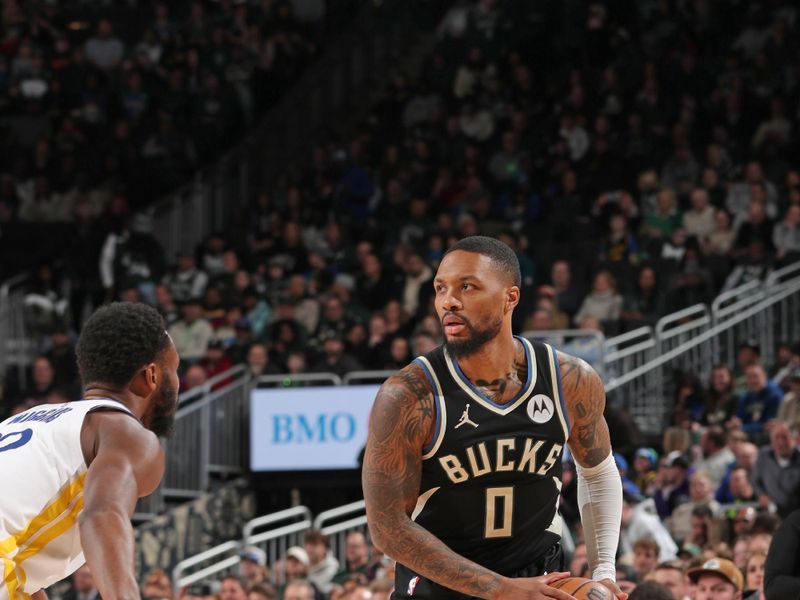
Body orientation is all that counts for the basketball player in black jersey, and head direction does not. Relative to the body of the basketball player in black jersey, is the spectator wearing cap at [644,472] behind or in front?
behind

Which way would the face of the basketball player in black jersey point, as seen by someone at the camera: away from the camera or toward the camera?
toward the camera

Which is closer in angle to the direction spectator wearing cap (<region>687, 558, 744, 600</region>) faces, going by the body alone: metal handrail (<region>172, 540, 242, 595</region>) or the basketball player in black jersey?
the basketball player in black jersey

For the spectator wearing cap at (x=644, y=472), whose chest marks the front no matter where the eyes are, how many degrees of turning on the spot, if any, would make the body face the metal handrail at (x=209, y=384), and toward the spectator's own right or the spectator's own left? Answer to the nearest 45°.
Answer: approximately 90° to the spectator's own right

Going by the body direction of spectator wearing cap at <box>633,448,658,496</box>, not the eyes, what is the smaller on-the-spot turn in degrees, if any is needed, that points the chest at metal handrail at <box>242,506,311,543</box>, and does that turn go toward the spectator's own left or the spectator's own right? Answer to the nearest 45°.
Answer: approximately 45° to the spectator's own right

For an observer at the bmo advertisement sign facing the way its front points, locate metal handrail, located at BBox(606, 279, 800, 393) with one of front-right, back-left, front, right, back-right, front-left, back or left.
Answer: left

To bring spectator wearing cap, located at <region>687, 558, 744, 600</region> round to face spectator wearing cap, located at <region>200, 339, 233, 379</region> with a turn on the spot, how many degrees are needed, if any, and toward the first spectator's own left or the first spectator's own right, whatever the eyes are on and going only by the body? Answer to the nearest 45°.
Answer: approximately 90° to the first spectator's own right

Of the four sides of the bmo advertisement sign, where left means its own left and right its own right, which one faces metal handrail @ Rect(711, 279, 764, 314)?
left

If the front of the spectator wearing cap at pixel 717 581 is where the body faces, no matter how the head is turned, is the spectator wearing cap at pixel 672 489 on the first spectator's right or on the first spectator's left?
on the first spectator's right

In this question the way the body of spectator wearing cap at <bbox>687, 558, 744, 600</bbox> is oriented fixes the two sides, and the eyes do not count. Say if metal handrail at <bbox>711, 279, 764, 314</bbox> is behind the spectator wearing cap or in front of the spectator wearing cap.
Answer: behind

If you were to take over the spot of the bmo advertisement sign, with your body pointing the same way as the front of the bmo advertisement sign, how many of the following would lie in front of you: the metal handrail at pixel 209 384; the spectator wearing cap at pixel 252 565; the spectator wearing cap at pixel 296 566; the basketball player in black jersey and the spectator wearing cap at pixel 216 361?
3

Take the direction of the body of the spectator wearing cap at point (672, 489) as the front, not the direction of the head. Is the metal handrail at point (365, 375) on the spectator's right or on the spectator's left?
on the spectator's right

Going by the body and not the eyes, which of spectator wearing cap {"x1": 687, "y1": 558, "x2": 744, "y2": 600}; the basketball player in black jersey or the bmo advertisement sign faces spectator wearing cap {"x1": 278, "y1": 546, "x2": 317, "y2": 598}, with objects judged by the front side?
the bmo advertisement sign

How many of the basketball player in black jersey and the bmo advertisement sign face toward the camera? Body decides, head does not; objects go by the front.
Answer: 2

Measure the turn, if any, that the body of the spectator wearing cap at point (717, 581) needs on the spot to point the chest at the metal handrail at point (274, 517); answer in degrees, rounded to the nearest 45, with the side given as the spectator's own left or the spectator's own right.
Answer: approximately 90° to the spectator's own right

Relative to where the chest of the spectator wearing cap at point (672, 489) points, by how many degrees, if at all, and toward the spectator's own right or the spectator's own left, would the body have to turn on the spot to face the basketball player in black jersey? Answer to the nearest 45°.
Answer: approximately 45° to the spectator's own left

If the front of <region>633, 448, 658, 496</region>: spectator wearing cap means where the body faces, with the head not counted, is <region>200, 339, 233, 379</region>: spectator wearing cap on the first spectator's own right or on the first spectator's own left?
on the first spectator's own right

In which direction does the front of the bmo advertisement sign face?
toward the camera

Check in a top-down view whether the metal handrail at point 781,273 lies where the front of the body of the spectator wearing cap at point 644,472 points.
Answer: no

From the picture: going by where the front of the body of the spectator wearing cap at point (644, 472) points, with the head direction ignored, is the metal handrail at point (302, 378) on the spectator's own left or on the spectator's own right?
on the spectator's own right

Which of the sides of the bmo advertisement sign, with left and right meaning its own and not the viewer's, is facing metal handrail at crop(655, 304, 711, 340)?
left

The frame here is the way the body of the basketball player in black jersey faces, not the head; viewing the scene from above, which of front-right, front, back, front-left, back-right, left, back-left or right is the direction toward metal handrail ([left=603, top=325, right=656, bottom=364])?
back

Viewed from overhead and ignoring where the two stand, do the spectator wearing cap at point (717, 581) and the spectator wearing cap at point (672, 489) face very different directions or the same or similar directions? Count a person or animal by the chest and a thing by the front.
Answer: same or similar directions

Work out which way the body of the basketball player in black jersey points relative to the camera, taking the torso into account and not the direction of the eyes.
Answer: toward the camera
